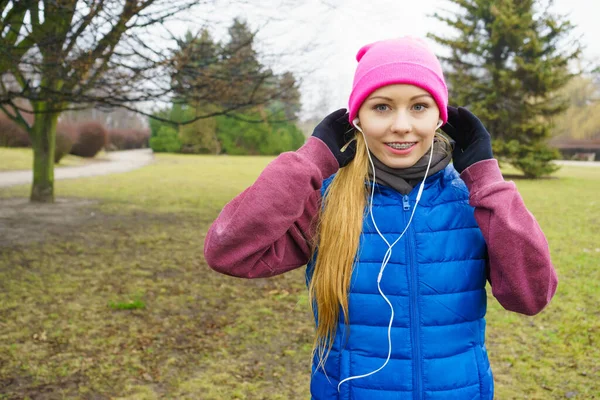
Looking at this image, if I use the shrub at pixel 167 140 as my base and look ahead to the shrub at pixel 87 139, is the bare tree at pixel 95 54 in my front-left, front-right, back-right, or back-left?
front-left

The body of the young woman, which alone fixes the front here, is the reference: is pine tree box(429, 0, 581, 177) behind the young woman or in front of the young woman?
behind

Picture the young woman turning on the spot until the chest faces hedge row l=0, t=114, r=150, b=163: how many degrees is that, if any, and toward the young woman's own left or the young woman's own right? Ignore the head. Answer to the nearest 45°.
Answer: approximately 135° to the young woman's own right

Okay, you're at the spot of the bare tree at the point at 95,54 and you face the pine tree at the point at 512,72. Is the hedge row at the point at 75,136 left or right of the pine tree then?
left

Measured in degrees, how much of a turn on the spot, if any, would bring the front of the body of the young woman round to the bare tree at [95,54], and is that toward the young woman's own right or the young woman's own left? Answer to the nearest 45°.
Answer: approximately 135° to the young woman's own right

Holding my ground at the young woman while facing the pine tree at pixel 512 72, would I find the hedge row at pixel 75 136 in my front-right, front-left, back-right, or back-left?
front-left

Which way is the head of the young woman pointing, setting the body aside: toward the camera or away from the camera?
toward the camera

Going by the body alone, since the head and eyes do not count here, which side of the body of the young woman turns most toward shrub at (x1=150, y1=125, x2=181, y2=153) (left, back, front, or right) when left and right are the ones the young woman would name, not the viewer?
back

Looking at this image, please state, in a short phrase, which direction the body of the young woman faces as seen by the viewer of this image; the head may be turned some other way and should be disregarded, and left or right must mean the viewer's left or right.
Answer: facing the viewer
